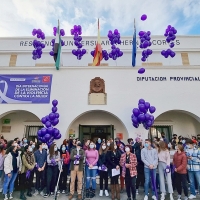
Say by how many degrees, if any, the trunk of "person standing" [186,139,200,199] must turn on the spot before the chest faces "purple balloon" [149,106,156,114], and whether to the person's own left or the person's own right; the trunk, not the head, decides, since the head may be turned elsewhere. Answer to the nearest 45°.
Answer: approximately 90° to the person's own right

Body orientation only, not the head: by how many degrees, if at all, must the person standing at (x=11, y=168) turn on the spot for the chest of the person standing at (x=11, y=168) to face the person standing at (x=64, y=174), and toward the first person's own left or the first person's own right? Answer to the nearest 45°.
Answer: approximately 45° to the first person's own left

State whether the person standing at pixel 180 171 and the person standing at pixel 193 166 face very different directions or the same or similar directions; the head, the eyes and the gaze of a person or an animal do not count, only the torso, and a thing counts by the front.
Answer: same or similar directions

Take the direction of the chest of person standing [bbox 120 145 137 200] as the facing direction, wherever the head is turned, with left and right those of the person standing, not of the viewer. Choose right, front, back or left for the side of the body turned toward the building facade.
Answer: back

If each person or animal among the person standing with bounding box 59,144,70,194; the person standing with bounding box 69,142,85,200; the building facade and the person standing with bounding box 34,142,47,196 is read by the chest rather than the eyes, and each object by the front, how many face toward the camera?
4

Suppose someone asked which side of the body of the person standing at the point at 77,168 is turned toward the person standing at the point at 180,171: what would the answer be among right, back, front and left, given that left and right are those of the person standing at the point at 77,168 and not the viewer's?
left

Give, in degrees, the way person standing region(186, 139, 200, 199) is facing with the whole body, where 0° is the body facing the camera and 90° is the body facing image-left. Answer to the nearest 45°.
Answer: approximately 45°

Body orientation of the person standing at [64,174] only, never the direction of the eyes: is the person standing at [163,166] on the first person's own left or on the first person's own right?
on the first person's own left

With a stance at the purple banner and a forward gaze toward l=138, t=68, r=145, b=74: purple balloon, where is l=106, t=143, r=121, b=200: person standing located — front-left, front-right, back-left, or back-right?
front-right

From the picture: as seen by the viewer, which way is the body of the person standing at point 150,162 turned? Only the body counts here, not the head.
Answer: toward the camera

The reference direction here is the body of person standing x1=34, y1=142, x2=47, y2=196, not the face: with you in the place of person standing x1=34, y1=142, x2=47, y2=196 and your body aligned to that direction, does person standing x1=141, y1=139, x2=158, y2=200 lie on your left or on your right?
on your left

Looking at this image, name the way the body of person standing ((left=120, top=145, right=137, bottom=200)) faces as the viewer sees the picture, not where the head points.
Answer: toward the camera

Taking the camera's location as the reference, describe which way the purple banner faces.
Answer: facing the viewer

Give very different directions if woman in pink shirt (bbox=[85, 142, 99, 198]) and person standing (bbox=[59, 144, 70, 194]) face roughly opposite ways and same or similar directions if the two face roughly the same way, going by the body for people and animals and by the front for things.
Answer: same or similar directions
